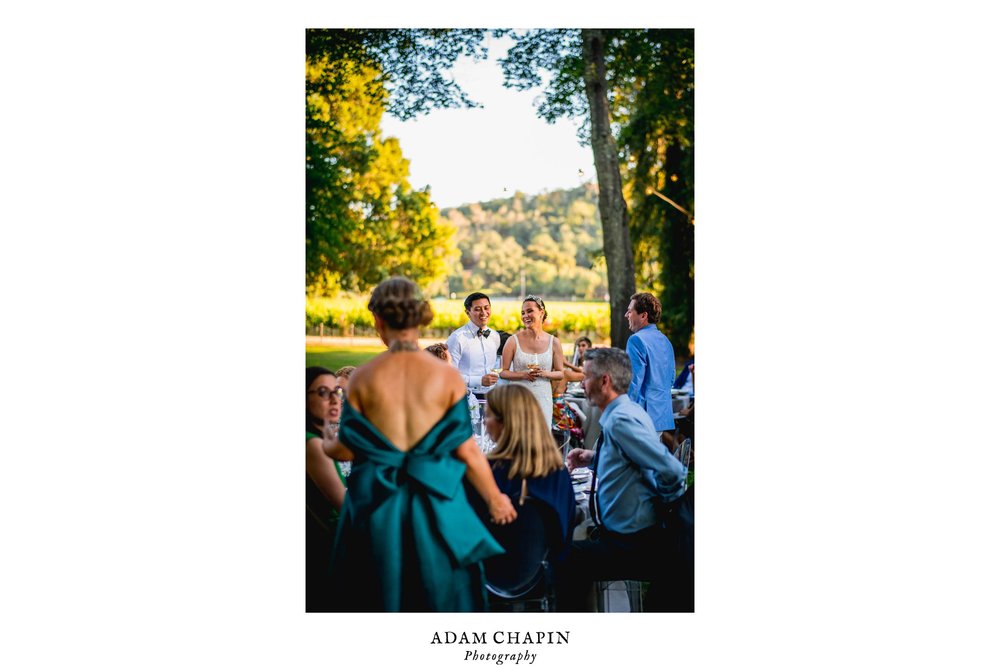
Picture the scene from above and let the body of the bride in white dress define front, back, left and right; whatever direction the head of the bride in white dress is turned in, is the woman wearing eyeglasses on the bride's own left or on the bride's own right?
on the bride's own right

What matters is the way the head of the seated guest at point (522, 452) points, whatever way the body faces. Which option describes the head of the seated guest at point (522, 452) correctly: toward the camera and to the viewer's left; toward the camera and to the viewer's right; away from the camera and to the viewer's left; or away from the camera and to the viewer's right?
away from the camera and to the viewer's left

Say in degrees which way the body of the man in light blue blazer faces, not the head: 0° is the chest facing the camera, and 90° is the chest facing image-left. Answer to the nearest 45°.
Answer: approximately 135°

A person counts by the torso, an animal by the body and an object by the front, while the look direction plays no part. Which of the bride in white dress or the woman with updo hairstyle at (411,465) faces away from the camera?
the woman with updo hairstyle

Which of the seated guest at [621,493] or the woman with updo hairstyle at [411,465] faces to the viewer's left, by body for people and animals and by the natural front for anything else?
the seated guest

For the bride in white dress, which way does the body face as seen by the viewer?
toward the camera

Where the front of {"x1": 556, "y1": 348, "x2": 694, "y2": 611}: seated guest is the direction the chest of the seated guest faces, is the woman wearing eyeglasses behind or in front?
in front

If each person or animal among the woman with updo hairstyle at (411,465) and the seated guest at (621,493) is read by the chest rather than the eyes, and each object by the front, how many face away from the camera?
1

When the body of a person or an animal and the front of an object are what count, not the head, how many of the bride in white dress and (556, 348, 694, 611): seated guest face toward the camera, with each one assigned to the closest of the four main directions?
1

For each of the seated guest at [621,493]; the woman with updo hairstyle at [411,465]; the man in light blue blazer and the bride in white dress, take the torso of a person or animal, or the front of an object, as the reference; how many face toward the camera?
1

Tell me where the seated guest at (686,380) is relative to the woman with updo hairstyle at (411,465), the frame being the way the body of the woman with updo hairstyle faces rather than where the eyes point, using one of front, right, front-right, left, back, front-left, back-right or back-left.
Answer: front-right

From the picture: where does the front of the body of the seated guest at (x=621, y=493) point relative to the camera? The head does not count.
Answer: to the viewer's left

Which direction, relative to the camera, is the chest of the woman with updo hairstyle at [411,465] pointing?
away from the camera
